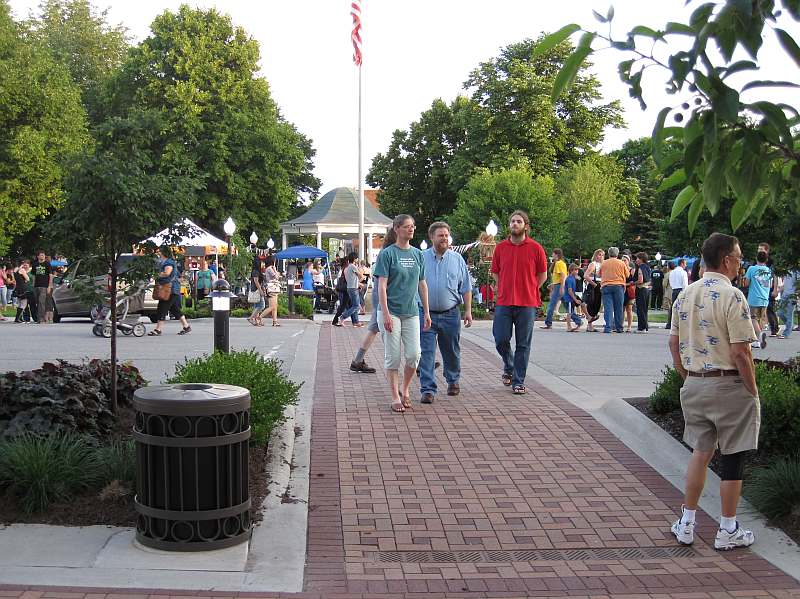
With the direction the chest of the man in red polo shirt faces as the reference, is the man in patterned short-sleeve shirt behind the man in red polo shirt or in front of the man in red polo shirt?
in front

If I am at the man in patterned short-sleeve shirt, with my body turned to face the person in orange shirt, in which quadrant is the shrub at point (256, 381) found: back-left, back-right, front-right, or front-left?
front-left

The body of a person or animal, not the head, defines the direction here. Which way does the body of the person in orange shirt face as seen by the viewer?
away from the camera

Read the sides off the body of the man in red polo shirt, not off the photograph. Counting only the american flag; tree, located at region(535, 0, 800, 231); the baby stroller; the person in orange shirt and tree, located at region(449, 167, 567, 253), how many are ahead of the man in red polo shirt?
1

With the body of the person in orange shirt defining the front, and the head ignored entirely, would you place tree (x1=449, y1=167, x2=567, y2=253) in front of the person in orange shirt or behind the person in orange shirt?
in front

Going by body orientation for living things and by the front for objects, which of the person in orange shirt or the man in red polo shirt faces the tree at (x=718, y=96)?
the man in red polo shirt

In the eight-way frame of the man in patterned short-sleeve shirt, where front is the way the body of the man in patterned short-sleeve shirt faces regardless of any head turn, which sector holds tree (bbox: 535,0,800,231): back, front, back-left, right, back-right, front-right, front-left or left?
back-right

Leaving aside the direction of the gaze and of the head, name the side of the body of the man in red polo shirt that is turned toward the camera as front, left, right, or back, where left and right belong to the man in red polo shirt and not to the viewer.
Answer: front

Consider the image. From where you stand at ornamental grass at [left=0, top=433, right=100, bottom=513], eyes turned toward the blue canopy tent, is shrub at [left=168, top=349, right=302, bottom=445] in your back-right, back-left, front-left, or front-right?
front-right

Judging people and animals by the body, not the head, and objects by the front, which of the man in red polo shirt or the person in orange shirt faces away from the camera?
the person in orange shirt

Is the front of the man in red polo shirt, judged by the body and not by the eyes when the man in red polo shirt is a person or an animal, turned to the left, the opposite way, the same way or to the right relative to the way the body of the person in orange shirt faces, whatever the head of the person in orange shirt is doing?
the opposite way
